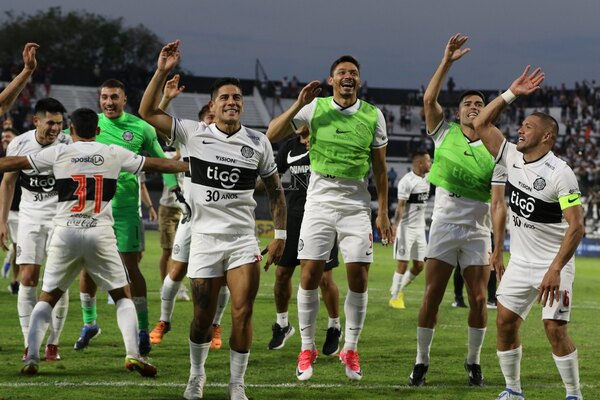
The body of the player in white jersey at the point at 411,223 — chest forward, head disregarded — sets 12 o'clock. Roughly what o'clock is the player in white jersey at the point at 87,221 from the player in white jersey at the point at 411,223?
the player in white jersey at the point at 87,221 is roughly at 2 o'clock from the player in white jersey at the point at 411,223.

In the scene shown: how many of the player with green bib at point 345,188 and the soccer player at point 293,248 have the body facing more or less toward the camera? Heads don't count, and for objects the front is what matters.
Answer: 2

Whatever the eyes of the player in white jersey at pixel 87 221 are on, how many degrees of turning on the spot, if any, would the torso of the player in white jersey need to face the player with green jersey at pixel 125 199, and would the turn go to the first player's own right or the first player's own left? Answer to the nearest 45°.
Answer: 0° — they already face them

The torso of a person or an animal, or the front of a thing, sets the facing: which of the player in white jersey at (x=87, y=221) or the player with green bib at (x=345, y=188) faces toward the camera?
the player with green bib

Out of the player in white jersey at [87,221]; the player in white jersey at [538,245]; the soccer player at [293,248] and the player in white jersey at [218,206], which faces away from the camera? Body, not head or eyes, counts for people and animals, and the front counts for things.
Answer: the player in white jersey at [87,221]

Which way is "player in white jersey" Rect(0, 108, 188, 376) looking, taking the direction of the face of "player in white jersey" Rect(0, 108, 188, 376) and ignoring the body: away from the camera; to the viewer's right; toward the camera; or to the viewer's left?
away from the camera

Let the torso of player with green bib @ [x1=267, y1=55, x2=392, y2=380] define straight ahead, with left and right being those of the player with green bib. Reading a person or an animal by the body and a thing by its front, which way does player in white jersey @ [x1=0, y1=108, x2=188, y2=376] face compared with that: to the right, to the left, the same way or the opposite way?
the opposite way

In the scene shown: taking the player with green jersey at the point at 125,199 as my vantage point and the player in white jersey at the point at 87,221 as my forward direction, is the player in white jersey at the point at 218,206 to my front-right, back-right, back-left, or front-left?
front-left

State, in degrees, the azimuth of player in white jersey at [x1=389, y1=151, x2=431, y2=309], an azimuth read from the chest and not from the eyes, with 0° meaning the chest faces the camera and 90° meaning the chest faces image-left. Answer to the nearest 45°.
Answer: approximately 315°

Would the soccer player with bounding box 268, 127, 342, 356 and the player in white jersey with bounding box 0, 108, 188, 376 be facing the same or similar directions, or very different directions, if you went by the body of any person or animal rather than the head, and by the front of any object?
very different directions

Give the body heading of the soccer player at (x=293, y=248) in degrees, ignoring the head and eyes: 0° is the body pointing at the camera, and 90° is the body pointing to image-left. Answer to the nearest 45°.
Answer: approximately 0°

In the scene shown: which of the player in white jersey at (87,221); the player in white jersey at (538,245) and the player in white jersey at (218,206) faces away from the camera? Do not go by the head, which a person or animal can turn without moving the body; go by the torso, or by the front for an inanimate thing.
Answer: the player in white jersey at (87,221)

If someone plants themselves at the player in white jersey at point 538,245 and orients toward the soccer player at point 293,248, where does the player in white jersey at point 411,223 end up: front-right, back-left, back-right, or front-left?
front-right

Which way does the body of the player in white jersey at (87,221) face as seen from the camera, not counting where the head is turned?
away from the camera

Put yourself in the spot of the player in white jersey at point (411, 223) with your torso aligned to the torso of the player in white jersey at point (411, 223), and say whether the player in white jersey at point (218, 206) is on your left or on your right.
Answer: on your right

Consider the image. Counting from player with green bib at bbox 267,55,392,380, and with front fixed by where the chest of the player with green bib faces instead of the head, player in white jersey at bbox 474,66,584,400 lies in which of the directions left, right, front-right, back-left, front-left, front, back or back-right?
front-left

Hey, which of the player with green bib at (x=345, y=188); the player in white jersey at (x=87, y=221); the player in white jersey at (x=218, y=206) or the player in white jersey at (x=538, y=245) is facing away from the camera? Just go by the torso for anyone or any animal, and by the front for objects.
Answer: the player in white jersey at (x=87, y=221)

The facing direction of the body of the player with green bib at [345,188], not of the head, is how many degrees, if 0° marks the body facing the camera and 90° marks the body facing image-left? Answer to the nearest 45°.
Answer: approximately 0°

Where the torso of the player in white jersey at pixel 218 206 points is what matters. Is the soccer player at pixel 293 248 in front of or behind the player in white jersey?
behind
